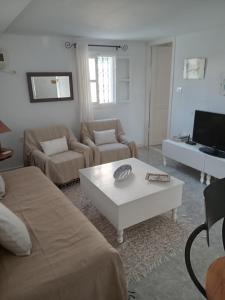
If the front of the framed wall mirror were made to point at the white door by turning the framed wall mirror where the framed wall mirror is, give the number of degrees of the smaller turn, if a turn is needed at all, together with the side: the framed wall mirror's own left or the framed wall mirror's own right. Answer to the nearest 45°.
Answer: approximately 90° to the framed wall mirror's own left

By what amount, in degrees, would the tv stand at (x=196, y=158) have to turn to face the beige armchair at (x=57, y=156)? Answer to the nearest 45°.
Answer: approximately 45° to its right

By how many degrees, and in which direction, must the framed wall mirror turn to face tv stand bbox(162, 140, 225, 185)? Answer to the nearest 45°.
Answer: approximately 45° to its left

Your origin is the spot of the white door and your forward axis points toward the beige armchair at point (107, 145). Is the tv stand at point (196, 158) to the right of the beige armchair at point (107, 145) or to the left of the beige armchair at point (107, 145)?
left

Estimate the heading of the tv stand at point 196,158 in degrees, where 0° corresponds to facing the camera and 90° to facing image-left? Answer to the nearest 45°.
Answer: approximately 45°

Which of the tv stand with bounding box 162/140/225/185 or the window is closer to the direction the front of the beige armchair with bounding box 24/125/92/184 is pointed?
the tv stand

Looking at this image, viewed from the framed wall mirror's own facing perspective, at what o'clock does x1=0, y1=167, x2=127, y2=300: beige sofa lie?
The beige sofa is roughly at 12 o'clock from the framed wall mirror.

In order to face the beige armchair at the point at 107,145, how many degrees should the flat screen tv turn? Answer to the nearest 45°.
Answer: approximately 45° to its right

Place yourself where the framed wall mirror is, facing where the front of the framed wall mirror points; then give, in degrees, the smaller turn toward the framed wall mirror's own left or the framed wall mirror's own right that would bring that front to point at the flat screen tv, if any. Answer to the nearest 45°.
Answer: approximately 45° to the framed wall mirror's own left

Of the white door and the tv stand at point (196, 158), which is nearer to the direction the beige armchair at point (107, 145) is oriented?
the tv stand

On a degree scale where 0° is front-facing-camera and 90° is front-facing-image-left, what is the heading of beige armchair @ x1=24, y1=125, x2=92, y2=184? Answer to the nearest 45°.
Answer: approximately 315°
